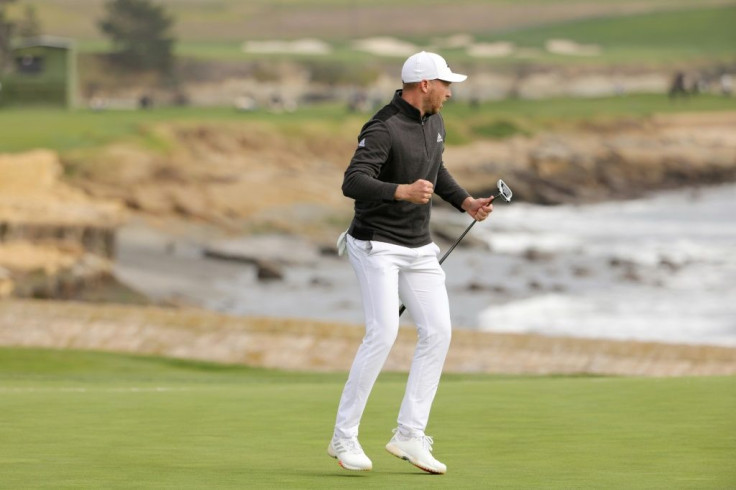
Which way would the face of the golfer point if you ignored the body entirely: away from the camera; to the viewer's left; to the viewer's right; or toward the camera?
to the viewer's right

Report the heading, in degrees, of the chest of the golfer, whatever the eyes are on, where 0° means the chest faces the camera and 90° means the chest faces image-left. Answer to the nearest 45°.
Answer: approximately 315°
